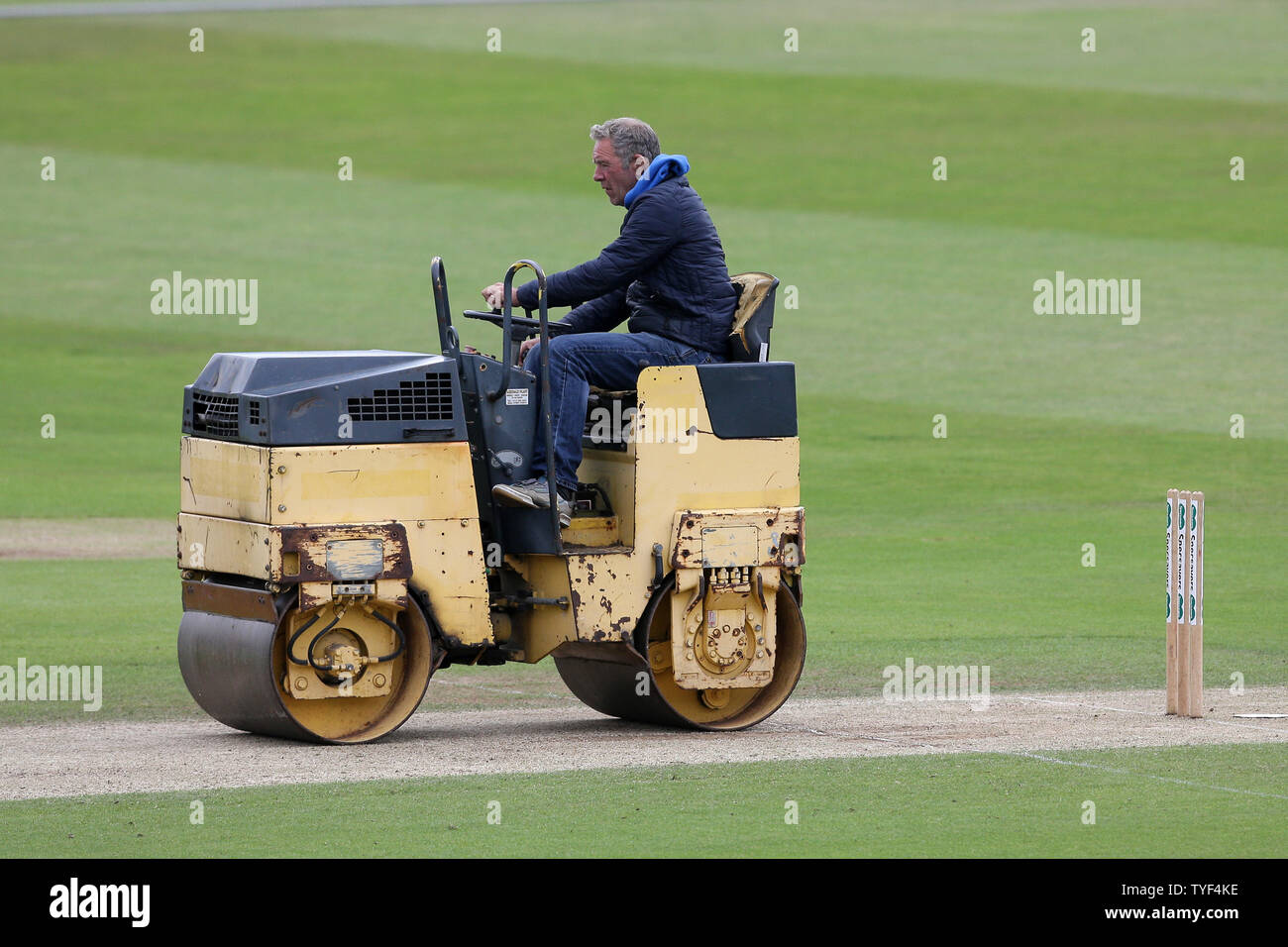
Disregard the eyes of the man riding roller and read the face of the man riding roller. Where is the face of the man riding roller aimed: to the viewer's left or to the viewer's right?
to the viewer's left

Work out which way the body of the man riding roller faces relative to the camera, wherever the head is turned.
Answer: to the viewer's left
